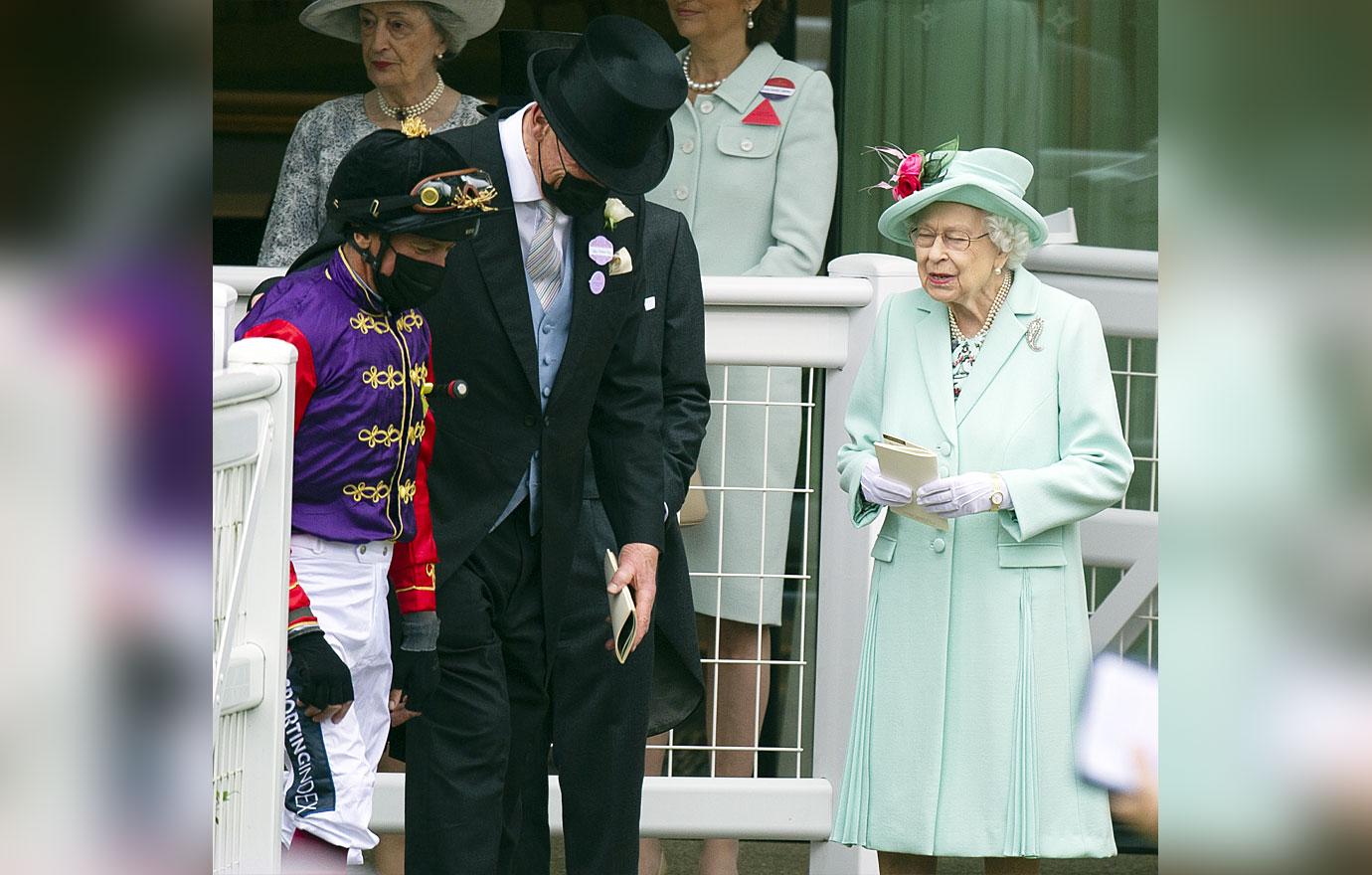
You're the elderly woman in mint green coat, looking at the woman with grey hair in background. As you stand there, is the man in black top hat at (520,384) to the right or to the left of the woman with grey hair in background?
left

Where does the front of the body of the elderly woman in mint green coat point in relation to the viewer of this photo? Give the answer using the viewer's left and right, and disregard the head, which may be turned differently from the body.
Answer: facing the viewer and to the left of the viewer

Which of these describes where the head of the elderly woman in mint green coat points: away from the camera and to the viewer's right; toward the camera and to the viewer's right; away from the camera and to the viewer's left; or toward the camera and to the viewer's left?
toward the camera and to the viewer's left

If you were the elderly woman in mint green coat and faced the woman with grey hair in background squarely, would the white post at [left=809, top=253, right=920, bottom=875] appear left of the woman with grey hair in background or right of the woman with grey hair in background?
right

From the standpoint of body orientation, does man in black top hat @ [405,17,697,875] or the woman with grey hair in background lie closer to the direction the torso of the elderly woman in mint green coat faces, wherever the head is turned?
the man in black top hat

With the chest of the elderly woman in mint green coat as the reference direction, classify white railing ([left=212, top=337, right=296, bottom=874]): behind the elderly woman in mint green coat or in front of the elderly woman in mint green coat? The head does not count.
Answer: in front

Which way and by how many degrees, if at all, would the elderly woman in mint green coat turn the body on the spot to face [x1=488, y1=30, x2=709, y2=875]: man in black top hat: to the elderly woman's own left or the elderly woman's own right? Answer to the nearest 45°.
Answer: approximately 45° to the elderly woman's own right

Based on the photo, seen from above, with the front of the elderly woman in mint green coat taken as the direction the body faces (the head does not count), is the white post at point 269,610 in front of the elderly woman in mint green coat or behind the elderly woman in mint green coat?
in front
